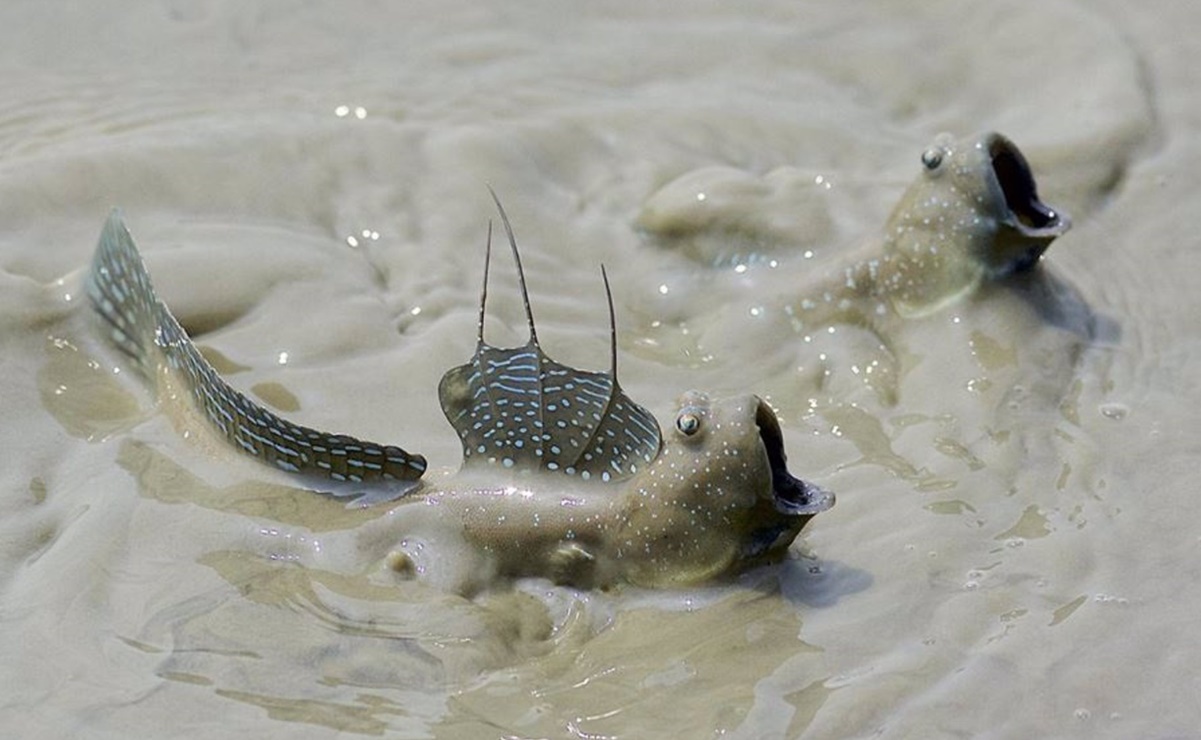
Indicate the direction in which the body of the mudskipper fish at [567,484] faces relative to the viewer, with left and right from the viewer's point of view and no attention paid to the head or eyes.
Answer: facing to the right of the viewer
